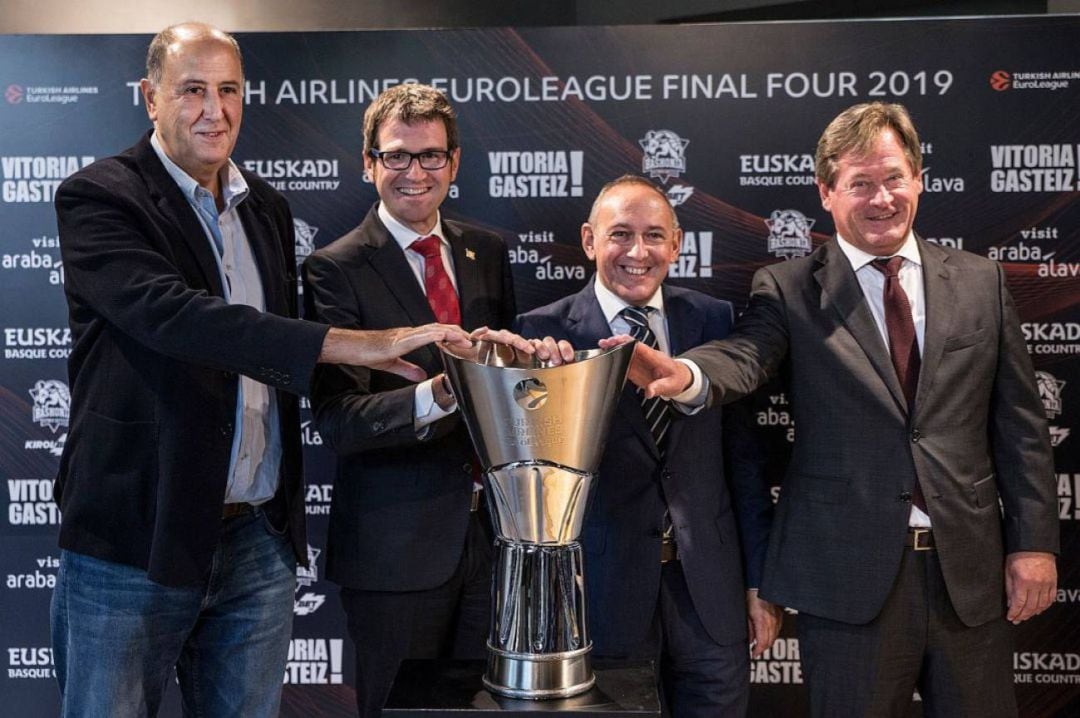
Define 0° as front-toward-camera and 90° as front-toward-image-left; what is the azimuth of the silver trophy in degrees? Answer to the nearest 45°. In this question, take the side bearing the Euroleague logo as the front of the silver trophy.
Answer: approximately 0°

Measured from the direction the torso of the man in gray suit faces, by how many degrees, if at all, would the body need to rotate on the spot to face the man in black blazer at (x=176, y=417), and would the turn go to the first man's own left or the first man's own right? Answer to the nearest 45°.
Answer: approximately 45° to the first man's own right

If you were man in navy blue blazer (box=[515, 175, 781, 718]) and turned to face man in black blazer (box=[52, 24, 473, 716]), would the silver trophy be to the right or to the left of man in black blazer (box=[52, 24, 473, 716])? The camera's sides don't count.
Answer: left

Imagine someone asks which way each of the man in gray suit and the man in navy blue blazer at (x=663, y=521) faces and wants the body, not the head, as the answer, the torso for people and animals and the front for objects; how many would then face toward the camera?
2

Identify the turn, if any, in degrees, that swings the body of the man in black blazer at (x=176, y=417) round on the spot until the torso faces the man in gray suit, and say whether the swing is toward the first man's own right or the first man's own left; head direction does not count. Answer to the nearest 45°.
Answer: approximately 45° to the first man's own left

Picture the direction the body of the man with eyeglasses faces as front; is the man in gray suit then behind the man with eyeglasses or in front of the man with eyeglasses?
in front

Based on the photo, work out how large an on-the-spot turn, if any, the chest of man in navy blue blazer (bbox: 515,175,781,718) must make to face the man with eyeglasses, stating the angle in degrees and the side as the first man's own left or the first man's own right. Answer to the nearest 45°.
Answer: approximately 90° to the first man's own right

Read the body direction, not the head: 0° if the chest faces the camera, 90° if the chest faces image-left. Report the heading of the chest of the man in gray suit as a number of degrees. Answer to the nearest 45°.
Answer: approximately 0°

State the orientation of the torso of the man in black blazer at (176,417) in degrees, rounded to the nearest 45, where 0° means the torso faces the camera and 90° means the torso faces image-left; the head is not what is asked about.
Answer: approximately 315°

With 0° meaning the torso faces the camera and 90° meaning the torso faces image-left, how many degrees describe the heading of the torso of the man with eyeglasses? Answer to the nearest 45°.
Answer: approximately 315°

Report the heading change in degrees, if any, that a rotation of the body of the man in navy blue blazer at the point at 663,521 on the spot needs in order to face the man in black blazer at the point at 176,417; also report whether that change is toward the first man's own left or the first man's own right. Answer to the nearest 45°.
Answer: approximately 45° to the first man's own right

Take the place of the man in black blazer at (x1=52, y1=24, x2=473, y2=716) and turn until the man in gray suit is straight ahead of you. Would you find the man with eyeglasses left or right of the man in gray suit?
left

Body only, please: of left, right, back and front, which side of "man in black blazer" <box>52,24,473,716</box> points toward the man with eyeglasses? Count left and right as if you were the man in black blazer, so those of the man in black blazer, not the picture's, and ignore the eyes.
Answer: left

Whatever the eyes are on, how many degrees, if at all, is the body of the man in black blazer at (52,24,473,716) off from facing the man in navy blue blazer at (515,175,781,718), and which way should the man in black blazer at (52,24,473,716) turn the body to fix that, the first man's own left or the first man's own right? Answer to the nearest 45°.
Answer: approximately 45° to the first man's own left
